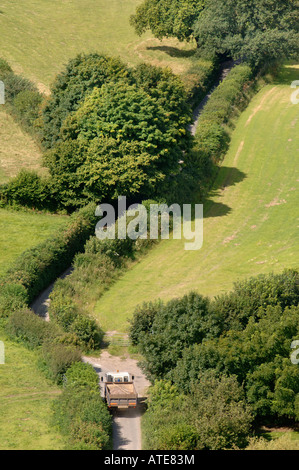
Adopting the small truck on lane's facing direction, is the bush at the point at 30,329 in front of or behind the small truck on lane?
in front

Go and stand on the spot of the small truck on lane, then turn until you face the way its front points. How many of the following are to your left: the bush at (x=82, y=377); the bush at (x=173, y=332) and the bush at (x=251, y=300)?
1

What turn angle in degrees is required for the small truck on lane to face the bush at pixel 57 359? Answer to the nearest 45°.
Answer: approximately 45° to its left

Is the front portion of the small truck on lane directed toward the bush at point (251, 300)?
no

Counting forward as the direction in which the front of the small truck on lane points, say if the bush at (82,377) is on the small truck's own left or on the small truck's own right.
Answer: on the small truck's own left

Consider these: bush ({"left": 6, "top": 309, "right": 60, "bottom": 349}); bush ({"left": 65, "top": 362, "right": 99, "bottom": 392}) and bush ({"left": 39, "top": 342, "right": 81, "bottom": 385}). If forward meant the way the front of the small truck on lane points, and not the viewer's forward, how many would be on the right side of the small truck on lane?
0

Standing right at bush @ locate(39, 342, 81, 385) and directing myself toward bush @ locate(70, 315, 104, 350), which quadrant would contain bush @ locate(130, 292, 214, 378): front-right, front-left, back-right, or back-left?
front-right

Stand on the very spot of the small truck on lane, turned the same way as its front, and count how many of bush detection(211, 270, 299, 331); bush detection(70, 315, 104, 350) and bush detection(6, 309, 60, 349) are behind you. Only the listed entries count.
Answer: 0

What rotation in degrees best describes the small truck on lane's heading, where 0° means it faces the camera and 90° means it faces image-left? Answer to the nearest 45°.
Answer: approximately 180°

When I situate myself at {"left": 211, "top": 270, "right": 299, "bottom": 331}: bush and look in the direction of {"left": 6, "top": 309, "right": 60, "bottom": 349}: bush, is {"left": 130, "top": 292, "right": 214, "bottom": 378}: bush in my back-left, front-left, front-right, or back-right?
front-left

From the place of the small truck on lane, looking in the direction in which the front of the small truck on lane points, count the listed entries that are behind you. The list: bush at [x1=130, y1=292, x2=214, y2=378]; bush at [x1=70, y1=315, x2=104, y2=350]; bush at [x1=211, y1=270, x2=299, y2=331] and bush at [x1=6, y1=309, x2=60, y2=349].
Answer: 0

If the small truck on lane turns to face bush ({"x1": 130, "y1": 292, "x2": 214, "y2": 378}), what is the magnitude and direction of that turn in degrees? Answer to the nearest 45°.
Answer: approximately 45° to its right
